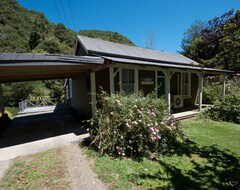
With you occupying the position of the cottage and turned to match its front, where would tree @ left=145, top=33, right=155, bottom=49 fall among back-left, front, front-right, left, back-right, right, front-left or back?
back-left

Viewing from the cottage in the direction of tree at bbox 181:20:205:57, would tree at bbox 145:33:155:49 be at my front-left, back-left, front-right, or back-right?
front-left

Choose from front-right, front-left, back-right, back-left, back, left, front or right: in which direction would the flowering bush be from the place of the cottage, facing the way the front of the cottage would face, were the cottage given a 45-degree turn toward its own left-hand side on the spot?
right

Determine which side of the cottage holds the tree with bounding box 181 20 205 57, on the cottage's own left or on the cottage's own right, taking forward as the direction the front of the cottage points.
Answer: on the cottage's own left

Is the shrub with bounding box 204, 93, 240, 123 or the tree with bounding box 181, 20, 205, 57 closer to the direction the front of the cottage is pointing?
the shrub

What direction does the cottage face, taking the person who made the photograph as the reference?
facing the viewer and to the right of the viewer
